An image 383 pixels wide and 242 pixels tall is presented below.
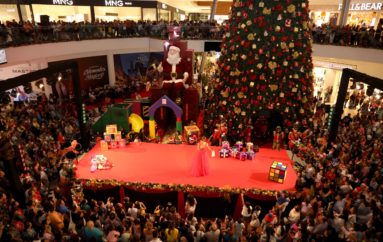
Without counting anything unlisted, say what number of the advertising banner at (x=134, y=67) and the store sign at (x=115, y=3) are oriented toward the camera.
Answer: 2

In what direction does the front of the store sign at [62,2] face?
toward the camera

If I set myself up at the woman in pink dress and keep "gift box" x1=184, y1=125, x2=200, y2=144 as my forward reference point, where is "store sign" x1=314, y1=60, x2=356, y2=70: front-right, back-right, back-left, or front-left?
front-right

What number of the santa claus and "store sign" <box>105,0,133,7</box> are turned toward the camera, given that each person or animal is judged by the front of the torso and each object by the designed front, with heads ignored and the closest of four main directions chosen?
2

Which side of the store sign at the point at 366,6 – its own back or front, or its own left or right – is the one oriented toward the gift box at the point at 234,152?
front

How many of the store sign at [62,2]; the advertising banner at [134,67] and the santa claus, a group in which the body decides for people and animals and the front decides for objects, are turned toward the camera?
3

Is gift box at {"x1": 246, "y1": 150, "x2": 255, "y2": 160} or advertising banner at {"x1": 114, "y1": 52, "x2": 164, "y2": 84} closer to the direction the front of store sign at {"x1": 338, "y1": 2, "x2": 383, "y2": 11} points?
the gift box

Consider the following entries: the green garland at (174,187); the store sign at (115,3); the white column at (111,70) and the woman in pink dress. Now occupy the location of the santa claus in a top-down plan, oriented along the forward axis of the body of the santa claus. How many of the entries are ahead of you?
2

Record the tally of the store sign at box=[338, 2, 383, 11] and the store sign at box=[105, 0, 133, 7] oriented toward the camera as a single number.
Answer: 2

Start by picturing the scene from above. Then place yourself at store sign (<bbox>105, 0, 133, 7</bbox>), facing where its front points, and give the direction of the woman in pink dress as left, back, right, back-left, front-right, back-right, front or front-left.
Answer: front

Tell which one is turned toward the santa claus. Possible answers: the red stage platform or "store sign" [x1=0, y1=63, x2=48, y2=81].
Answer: the store sign

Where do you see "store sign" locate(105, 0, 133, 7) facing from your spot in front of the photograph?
facing the viewer

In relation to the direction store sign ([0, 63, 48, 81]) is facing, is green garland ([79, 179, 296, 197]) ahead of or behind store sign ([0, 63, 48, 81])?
ahead

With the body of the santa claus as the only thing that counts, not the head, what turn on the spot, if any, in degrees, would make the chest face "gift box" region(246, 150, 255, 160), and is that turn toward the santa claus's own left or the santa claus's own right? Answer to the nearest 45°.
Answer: approximately 45° to the santa claus's own left

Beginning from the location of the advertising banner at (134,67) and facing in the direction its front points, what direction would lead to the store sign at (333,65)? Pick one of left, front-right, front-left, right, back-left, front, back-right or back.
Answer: front-left

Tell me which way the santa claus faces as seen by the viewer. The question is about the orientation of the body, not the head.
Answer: toward the camera

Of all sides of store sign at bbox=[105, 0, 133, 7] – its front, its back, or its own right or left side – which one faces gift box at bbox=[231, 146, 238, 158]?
front
